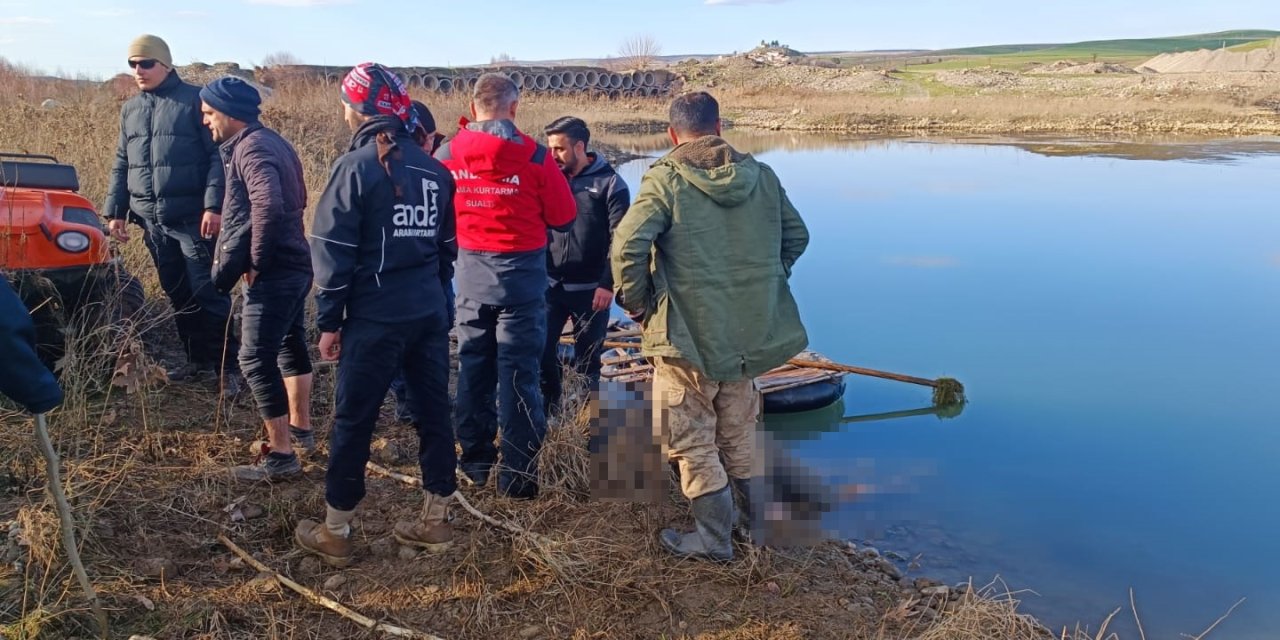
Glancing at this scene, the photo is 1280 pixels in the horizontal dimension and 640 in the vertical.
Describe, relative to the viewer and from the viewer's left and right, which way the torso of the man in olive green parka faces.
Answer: facing away from the viewer and to the left of the viewer

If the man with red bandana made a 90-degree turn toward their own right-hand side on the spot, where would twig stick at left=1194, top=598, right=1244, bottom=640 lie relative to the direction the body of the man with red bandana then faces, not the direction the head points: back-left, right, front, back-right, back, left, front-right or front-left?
front-right

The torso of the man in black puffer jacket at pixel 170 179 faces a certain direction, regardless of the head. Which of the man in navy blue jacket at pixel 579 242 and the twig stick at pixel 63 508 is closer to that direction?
the twig stick

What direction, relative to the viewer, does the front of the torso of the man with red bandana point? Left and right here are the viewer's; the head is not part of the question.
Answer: facing away from the viewer and to the left of the viewer

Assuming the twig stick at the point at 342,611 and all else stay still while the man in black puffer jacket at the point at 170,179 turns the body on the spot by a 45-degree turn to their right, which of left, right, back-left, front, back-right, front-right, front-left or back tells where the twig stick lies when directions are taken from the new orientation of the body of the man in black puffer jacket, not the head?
left

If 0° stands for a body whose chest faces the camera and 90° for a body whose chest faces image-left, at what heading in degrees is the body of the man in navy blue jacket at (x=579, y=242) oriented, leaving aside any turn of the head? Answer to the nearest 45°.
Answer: approximately 45°

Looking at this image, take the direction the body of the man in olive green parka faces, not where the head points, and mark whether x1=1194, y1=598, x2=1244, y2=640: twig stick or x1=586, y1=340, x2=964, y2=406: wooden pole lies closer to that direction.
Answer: the wooden pole

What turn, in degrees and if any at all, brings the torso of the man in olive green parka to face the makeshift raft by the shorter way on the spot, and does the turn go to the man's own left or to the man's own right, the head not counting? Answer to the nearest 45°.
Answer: approximately 45° to the man's own right

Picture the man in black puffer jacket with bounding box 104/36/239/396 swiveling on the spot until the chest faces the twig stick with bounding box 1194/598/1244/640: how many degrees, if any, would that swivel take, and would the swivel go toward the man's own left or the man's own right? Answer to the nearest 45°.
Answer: approximately 90° to the man's own left

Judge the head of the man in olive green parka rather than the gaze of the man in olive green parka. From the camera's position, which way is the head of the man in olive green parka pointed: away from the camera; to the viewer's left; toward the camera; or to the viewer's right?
away from the camera
